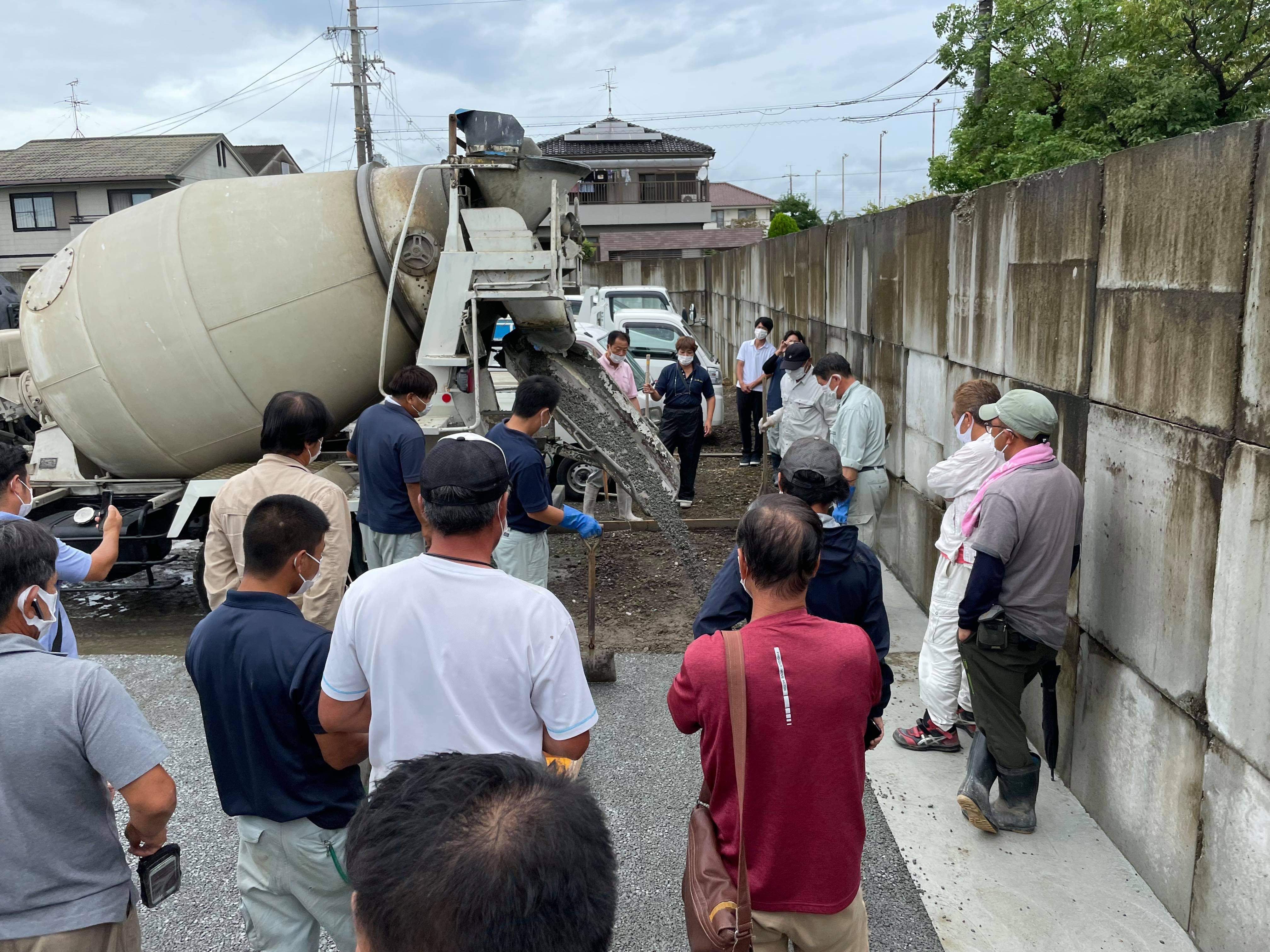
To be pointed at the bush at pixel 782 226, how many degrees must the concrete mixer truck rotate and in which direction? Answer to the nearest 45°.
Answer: approximately 135° to its right

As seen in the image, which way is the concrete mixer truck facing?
to the viewer's left

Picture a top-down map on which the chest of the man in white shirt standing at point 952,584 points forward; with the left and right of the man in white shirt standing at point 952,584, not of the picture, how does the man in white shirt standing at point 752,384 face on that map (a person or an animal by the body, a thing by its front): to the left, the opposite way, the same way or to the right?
to the left

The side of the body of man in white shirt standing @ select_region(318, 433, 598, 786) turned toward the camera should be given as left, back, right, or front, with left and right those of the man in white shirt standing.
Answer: back

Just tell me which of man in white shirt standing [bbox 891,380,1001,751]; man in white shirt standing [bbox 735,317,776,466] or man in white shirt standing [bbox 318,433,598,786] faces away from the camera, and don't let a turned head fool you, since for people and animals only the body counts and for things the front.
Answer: man in white shirt standing [bbox 318,433,598,786]

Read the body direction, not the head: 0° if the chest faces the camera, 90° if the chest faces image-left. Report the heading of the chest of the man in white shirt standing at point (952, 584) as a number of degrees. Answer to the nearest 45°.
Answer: approximately 90°

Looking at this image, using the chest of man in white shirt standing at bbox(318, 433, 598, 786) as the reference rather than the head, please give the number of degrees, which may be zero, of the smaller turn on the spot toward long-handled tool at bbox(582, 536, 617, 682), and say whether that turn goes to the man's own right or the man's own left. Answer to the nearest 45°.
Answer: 0° — they already face it

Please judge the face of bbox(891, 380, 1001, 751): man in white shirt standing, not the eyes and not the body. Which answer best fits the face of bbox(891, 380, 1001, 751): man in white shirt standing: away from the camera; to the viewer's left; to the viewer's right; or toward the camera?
to the viewer's left

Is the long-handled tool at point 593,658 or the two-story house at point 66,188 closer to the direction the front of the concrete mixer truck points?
the two-story house

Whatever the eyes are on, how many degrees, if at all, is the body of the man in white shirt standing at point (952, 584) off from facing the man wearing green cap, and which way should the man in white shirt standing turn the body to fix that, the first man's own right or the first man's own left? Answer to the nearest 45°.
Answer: approximately 90° to the first man's own left
